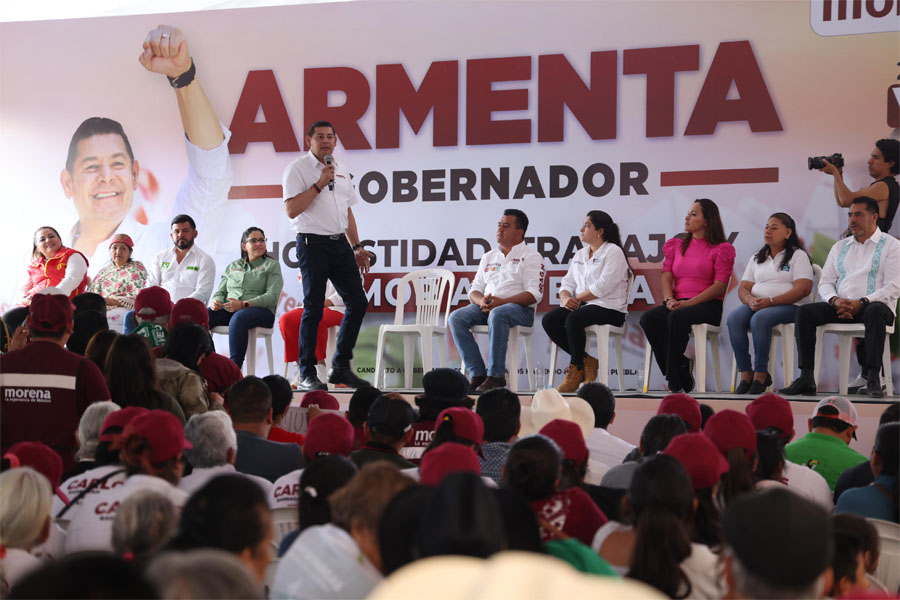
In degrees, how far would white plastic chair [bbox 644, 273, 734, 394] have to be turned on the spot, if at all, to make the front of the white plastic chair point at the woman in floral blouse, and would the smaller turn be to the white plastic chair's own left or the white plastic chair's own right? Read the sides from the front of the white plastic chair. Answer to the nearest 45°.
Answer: approximately 45° to the white plastic chair's own right

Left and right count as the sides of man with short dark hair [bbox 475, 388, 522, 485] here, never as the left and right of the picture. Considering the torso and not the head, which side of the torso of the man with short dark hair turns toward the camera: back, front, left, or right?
back

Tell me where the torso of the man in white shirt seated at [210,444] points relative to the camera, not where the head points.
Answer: away from the camera

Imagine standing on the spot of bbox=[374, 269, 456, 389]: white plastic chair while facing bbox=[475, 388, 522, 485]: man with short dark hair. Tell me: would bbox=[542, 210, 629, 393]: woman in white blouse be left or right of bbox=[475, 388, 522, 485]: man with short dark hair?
left

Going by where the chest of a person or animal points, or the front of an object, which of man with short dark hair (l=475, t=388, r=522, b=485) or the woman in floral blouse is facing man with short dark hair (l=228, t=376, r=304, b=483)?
the woman in floral blouse

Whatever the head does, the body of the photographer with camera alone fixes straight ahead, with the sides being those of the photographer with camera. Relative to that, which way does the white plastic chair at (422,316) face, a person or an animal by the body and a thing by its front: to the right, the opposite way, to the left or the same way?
to the left

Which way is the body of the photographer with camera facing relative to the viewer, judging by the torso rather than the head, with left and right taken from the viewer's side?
facing to the left of the viewer

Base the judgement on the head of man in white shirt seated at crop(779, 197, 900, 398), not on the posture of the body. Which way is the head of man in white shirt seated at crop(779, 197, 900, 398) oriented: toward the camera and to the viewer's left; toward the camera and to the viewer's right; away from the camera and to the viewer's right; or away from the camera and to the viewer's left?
toward the camera and to the viewer's left

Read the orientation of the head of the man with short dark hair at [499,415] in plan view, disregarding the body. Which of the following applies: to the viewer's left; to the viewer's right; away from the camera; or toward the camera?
away from the camera

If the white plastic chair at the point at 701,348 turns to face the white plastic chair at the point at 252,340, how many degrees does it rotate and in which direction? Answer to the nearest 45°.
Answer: approximately 45° to its right

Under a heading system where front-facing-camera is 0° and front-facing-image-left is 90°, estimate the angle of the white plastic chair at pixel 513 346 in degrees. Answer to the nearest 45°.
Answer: approximately 45°

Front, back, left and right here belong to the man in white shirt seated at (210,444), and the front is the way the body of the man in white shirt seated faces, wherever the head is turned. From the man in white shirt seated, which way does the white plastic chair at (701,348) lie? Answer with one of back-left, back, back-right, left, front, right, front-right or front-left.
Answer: front-right

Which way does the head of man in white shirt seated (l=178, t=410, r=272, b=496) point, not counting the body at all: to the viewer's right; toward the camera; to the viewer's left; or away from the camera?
away from the camera

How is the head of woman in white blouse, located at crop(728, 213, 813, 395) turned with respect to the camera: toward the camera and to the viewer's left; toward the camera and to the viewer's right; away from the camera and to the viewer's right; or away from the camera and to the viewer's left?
toward the camera and to the viewer's left

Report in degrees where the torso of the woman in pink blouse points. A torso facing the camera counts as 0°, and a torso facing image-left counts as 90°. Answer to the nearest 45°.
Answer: approximately 45°
